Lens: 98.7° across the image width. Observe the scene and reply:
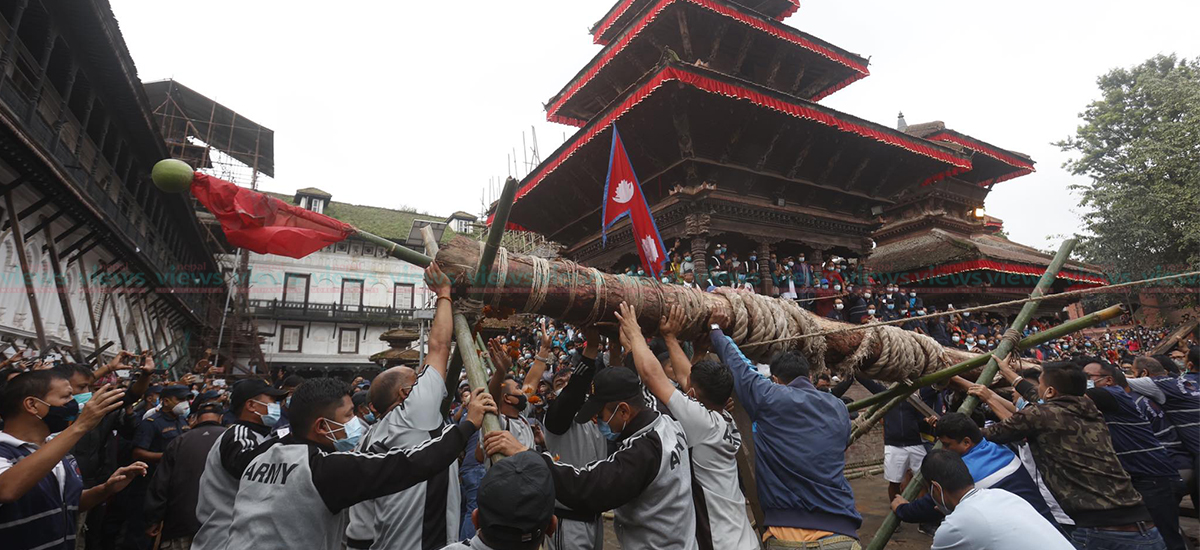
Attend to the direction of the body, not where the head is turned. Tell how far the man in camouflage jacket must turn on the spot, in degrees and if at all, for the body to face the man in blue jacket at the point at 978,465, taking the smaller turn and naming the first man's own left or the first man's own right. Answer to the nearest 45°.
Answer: approximately 90° to the first man's own left

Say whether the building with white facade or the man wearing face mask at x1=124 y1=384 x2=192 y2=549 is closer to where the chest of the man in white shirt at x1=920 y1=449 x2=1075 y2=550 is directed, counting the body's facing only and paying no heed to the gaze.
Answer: the building with white facade

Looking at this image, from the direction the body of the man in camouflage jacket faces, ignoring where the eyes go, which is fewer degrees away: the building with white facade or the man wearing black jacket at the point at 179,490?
the building with white facade

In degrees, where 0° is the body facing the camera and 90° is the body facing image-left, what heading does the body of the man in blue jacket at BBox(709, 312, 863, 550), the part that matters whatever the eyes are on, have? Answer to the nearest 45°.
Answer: approximately 180°

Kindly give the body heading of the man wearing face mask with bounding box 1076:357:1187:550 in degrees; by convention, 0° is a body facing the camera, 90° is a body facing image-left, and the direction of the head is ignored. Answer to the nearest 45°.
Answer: approximately 90°

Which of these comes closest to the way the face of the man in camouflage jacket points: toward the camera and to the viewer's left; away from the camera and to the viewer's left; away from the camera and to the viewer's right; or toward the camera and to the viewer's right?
away from the camera and to the viewer's left

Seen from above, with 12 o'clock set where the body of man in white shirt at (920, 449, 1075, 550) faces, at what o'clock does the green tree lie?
The green tree is roughly at 2 o'clock from the man in white shirt.

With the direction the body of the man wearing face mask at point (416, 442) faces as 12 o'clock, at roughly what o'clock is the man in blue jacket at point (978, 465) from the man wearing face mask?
The man in blue jacket is roughly at 2 o'clock from the man wearing face mask.

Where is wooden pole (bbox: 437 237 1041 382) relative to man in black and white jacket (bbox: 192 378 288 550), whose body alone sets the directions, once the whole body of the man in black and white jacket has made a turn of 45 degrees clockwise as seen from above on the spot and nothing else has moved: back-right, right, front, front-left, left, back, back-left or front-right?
front

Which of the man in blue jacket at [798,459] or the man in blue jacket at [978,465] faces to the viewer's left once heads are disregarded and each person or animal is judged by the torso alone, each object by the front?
the man in blue jacket at [978,465]

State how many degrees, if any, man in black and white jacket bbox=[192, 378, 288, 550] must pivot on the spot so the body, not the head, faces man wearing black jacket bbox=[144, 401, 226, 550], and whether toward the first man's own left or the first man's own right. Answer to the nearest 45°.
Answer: approximately 90° to the first man's own left

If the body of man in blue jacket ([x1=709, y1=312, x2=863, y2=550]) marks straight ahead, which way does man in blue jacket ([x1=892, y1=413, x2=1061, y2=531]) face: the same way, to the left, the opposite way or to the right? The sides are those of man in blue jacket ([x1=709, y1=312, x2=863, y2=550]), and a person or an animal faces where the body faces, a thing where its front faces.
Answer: to the left

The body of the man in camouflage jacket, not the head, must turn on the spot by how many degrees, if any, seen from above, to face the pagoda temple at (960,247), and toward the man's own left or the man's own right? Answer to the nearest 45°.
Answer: approximately 45° to the man's own right

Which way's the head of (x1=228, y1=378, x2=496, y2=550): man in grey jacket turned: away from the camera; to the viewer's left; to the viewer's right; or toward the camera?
to the viewer's right
